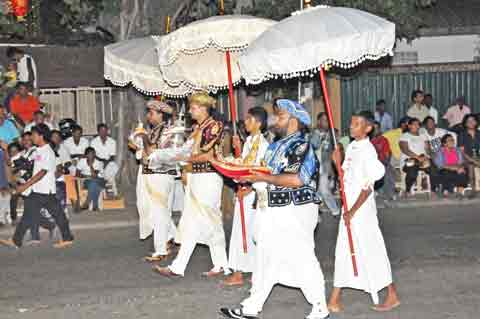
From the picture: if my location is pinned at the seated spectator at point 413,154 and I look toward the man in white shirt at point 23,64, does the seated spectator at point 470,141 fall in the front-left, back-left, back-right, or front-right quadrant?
back-right

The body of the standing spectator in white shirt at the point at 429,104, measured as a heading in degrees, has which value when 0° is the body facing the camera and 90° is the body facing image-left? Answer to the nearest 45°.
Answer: approximately 45°

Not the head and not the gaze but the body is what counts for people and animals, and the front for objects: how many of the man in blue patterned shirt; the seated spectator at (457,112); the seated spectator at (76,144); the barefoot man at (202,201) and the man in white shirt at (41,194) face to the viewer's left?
3

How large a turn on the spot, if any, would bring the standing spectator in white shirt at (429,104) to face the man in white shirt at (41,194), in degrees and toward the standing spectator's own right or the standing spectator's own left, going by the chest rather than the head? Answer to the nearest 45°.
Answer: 0° — they already face them

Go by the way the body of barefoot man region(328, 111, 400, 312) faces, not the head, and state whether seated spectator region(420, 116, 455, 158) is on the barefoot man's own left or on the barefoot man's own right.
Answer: on the barefoot man's own right

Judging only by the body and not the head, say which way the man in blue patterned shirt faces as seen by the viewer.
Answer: to the viewer's left

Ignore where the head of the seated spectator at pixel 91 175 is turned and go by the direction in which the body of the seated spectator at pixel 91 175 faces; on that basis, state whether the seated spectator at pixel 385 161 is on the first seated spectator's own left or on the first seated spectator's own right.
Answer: on the first seated spectator's own left

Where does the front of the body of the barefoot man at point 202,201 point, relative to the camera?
to the viewer's left

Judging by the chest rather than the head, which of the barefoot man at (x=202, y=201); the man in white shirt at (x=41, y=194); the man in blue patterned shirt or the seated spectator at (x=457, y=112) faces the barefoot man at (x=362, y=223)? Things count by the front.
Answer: the seated spectator

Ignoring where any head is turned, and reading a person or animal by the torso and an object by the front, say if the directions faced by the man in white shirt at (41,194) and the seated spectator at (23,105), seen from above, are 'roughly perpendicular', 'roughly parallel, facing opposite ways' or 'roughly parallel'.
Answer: roughly perpendicular

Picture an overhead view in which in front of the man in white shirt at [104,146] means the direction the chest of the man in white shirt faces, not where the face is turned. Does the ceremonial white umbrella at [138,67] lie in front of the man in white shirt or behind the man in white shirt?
in front
